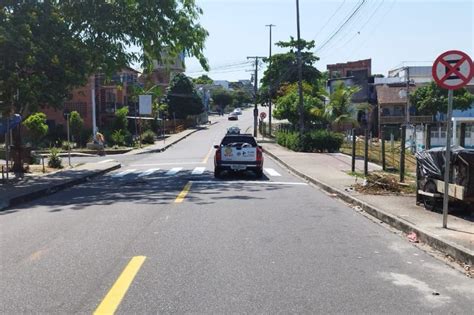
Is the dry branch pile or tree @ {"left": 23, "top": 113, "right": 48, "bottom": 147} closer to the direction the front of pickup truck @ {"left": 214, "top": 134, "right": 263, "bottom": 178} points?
the tree

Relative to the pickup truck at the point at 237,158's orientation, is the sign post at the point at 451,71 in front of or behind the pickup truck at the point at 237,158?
behind

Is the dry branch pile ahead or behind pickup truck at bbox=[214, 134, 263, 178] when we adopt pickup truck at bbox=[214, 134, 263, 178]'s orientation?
behind

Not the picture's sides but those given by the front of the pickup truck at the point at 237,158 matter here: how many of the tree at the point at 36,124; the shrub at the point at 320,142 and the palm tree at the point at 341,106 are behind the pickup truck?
0

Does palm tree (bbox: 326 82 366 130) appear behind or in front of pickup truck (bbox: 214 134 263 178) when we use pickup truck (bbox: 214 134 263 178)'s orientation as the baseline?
in front

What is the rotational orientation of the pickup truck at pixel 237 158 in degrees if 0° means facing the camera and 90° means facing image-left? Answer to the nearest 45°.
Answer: approximately 180°

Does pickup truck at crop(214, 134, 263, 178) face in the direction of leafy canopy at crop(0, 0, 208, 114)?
no
